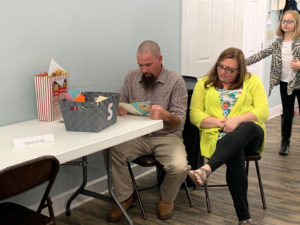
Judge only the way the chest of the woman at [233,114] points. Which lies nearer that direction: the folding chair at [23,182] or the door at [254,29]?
the folding chair

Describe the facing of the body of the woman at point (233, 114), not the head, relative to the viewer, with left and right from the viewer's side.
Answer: facing the viewer

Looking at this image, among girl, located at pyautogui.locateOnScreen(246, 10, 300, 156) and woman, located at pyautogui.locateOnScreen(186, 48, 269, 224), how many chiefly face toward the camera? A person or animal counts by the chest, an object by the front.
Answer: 2

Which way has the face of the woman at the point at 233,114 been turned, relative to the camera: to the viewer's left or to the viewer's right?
to the viewer's left

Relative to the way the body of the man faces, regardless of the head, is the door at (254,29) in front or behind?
behind

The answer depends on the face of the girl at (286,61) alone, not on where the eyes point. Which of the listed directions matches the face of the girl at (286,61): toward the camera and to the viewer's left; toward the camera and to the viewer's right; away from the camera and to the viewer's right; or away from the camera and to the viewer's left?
toward the camera and to the viewer's left

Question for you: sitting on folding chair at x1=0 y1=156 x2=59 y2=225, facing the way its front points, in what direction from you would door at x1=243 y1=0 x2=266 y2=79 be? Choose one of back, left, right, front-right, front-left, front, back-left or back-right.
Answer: right

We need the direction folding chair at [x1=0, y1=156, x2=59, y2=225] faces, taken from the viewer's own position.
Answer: facing away from the viewer and to the left of the viewer

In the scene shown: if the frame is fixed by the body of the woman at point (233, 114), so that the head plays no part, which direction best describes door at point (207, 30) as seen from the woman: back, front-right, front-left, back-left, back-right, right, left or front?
back

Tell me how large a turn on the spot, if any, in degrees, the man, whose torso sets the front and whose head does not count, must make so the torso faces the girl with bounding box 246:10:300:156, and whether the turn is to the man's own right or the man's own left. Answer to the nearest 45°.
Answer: approximately 180°

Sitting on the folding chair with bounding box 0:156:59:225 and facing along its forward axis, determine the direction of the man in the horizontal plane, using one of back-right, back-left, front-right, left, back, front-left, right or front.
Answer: right

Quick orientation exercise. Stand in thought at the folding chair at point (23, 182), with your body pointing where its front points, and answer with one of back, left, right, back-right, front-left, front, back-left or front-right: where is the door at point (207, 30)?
right
